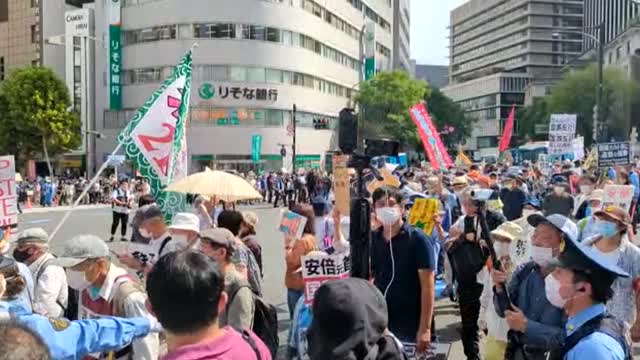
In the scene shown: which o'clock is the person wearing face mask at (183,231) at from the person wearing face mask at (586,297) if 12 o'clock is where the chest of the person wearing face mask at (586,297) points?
the person wearing face mask at (183,231) is roughly at 1 o'clock from the person wearing face mask at (586,297).

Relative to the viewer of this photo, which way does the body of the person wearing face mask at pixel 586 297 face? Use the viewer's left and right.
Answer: facing to the left of the viewer

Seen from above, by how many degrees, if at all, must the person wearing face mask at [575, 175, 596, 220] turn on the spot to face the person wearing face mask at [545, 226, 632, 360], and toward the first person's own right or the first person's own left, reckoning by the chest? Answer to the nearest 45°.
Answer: approximately 45° to the first person's own left

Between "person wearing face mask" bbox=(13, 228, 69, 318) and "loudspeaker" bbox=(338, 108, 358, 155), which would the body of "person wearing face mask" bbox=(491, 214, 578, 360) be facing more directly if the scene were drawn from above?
the person wearing face mask

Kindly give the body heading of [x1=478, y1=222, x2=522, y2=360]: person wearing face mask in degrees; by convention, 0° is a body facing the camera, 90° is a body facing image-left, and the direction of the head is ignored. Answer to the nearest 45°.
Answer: approximately 45°
